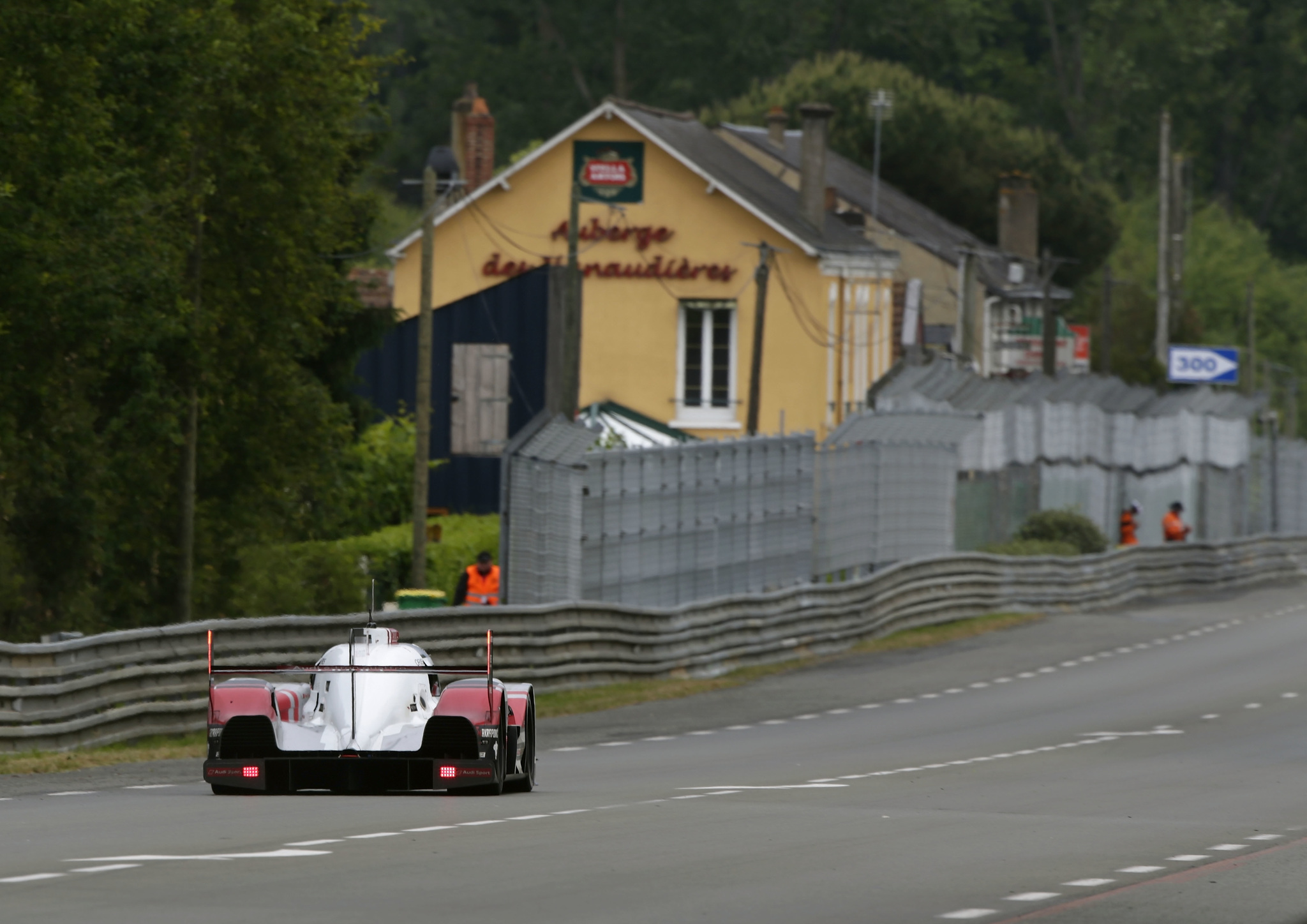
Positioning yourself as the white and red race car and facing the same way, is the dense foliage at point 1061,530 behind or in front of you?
in front

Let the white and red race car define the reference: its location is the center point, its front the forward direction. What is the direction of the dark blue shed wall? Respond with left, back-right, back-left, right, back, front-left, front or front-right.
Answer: front

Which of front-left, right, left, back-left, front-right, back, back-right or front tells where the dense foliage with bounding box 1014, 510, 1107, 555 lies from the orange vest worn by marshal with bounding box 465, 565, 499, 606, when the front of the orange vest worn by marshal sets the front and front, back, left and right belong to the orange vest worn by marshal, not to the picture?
back-left

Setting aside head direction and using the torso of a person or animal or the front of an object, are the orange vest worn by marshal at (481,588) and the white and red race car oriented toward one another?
yes

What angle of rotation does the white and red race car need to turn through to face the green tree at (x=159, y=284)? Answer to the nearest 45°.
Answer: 0° — it already faces it

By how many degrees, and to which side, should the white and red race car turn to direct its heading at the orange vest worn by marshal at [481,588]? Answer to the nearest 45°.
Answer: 0° — it already faces them

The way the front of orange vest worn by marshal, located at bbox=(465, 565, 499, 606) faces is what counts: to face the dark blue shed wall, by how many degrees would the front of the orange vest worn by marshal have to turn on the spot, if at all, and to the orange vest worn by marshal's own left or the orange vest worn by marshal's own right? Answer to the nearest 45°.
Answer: approximately 180°

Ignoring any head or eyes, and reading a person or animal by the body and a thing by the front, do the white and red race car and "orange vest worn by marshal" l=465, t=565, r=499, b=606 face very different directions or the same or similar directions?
very different directions

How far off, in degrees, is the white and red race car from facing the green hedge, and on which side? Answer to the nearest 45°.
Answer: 0° — it already faces it

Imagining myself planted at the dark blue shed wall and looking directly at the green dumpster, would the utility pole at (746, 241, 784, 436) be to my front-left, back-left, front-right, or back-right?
front-left

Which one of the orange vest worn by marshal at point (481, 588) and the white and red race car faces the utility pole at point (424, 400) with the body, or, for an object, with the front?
the white and red race car

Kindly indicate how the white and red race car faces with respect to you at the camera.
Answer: facing away from the viewer

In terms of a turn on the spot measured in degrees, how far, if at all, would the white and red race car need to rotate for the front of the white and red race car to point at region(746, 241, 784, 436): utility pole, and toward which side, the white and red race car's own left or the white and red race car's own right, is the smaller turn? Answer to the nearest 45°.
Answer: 0° — it already faces it

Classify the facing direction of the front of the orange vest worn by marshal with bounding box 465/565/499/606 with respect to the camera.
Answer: toward the camera

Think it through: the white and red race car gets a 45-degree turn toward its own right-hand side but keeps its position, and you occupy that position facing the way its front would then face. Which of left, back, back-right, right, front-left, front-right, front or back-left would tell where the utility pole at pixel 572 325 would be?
front-left
